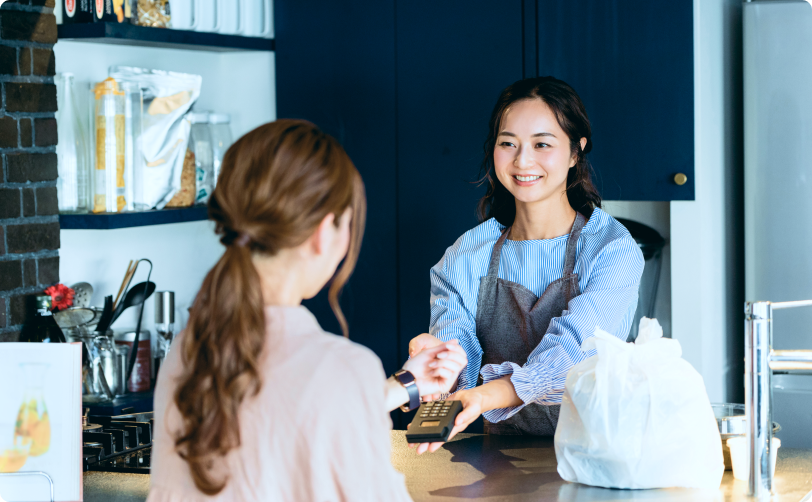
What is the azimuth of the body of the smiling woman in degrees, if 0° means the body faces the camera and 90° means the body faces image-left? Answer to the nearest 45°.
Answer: approximately 45°

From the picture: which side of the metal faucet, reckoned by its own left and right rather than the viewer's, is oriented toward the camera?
right

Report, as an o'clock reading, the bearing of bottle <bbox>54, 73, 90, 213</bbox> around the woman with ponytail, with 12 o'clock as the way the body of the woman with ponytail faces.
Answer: The bottle is roughly at 10 o'clock from the woman with ponytail.

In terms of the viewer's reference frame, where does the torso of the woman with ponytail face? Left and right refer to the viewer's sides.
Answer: facing away from the viewer and to the right of the viewer

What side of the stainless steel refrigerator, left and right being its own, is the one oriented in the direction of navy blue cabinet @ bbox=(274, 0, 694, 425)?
right

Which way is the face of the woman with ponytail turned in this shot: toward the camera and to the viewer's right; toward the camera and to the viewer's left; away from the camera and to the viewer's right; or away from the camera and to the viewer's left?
away from the camera and to the viewer's right

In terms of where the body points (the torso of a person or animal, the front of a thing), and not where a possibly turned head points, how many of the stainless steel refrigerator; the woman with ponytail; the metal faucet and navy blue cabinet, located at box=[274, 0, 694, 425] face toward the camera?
2

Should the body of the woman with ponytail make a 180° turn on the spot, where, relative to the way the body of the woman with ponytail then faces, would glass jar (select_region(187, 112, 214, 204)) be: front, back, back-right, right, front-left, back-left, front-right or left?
back-right

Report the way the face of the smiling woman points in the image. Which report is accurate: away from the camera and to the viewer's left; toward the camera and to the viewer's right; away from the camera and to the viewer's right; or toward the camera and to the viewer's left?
toward the camera and to the viewer's left

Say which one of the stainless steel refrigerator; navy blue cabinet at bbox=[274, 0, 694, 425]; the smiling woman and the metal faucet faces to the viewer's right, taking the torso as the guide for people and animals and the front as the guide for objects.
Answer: the metal faucet

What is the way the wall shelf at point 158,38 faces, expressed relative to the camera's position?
facing the viewer and to the right of the viewer
